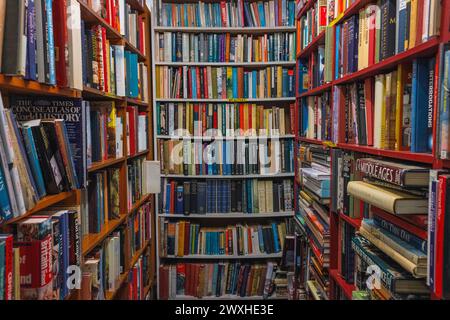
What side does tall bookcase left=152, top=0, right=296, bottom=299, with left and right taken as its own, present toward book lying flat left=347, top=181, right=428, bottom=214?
front

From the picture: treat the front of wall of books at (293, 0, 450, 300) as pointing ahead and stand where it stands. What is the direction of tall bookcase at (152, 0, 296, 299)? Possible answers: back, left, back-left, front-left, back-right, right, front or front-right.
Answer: right

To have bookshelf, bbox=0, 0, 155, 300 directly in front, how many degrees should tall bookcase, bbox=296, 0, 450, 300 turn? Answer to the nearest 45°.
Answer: approximately 45° to its right

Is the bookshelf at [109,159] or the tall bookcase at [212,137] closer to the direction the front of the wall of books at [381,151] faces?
the bookshelf

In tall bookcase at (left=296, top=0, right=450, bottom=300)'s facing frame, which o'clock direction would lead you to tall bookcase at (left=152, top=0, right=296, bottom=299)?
tall bookcase at (left=152, top=0, right=296, bottom=299) is roughly at 3 o'clock from tall bookcase at (left=296, top=0, right=450, bottom=300).

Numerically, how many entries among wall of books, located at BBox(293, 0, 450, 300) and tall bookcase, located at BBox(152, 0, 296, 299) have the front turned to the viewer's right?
0

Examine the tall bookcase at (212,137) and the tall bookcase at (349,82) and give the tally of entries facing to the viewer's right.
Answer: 0

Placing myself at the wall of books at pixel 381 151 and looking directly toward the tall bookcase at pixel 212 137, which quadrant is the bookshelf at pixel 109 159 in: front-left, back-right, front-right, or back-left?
front-left

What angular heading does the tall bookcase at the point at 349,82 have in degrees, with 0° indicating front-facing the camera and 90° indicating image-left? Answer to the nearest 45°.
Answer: approximately 45°

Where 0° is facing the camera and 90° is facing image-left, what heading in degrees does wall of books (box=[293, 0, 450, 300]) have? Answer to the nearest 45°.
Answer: approximately 45°

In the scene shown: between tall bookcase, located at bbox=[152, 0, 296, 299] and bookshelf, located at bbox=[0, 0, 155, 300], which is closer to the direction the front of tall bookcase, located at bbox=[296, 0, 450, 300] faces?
the bookshelf

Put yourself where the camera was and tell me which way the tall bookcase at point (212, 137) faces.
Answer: facing the viewer

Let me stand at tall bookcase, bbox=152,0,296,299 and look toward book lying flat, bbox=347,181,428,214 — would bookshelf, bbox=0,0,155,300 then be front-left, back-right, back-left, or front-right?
front-right
